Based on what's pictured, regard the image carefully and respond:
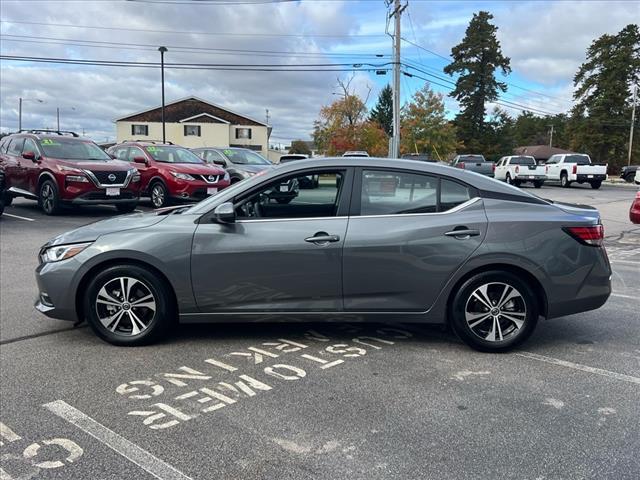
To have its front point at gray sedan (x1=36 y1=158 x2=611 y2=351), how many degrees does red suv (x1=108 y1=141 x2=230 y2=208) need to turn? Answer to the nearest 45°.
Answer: approximately 45° to its right

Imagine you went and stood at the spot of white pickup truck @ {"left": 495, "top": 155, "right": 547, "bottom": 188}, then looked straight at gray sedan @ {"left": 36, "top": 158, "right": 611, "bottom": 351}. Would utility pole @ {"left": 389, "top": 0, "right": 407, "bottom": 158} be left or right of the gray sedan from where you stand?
right

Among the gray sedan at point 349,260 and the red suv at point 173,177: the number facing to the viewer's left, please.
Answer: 1

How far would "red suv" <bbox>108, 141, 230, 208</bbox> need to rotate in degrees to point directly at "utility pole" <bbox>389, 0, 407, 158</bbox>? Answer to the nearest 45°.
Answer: approximately 90° to its left

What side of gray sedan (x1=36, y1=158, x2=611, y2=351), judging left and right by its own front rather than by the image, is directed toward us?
left

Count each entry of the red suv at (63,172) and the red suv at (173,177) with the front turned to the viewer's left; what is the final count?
0
